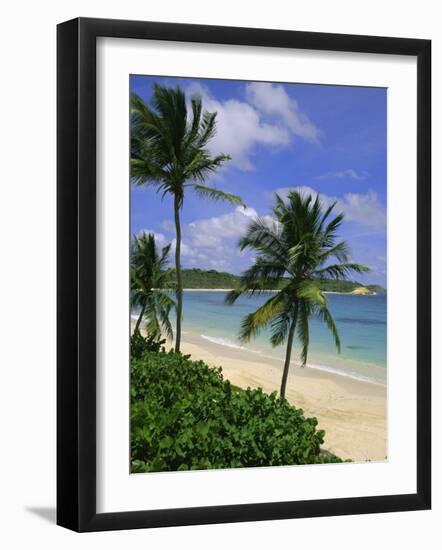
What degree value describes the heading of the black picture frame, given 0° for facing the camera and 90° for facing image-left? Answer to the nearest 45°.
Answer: approximately 315°
